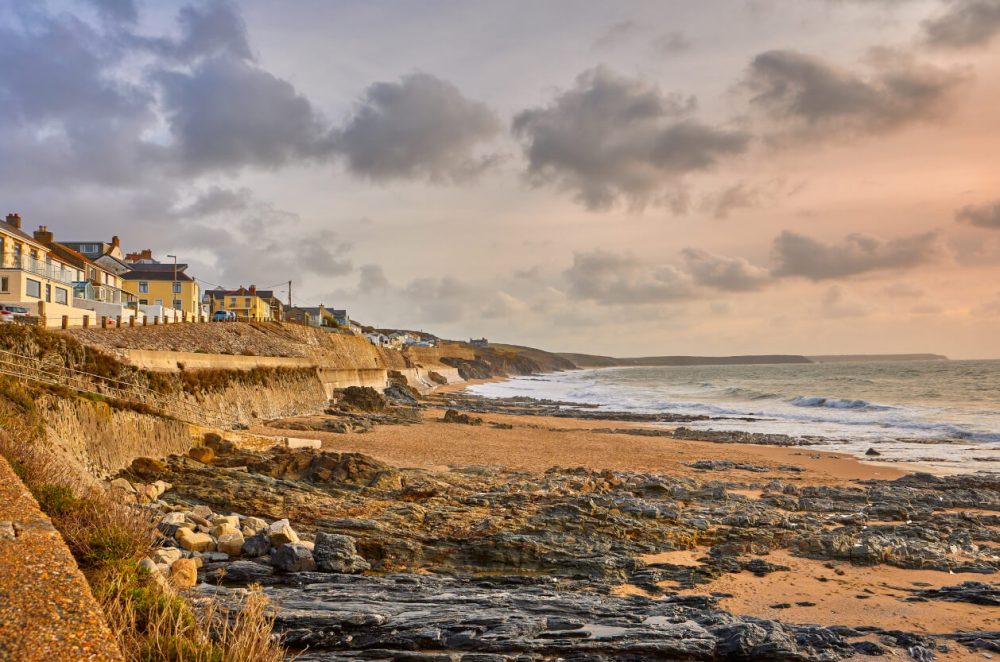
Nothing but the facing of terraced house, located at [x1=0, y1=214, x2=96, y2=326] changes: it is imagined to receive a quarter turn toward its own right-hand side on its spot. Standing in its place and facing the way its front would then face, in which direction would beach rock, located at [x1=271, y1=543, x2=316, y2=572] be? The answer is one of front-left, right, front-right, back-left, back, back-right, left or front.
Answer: front-left

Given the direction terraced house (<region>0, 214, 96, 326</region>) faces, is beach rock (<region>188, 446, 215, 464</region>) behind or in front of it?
in front

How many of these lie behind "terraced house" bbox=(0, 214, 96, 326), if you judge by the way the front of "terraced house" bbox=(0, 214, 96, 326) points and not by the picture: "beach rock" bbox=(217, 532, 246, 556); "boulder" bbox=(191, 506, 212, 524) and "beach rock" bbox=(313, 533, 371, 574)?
0

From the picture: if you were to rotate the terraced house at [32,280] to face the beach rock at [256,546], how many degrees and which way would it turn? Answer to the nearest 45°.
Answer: approximately 45° to its right

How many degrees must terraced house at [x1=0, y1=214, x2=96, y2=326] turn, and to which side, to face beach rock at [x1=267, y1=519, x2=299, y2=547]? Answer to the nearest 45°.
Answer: approximately 45° to its right

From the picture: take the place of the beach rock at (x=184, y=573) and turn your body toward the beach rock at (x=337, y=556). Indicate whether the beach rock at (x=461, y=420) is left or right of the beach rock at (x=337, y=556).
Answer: left

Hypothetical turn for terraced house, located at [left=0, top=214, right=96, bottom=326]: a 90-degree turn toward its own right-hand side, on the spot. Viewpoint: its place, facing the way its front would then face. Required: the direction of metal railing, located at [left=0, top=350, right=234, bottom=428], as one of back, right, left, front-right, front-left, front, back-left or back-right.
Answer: front-left

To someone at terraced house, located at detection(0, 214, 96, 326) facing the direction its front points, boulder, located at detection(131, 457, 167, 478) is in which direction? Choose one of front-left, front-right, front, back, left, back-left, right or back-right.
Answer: front-right

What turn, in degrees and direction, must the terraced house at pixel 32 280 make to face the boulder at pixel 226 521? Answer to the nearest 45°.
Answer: approximately 45° to its right

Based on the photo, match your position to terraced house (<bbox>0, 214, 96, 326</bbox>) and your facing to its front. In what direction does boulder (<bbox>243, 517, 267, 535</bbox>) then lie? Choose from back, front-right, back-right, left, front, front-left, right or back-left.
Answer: front-right

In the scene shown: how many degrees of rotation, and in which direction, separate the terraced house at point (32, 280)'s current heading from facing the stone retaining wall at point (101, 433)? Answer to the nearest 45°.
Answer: approximately 45° to its right

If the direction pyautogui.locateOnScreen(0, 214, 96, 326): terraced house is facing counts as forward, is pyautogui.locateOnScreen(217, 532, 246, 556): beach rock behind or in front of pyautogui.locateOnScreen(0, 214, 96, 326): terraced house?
in front

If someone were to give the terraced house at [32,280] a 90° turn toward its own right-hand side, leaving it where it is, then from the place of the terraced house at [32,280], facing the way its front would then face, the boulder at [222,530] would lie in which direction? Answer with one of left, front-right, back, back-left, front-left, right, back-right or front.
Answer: front-left

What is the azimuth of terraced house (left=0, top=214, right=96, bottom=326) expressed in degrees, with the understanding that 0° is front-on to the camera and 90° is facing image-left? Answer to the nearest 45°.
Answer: approximately 315°

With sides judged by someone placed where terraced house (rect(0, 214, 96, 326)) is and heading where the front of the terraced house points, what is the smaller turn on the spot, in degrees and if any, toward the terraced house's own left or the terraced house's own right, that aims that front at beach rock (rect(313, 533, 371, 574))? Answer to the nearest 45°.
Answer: approximately 45° to the terraced house's own right

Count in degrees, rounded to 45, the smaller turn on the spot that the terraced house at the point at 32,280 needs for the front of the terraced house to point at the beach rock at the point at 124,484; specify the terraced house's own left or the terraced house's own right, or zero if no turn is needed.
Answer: approximately 45° to the terraced house's own right
